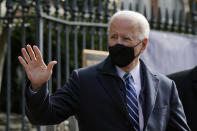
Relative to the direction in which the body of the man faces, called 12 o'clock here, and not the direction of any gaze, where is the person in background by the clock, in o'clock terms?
The person in background is roughly at 7 o'clock from the man.

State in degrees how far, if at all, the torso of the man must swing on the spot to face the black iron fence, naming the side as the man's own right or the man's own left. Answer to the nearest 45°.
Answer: approximately 180°

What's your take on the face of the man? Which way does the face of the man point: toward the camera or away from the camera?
toward the camera

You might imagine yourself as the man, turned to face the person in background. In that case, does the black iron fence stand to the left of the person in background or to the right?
left

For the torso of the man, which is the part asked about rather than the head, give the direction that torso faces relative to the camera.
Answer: toward the camera
